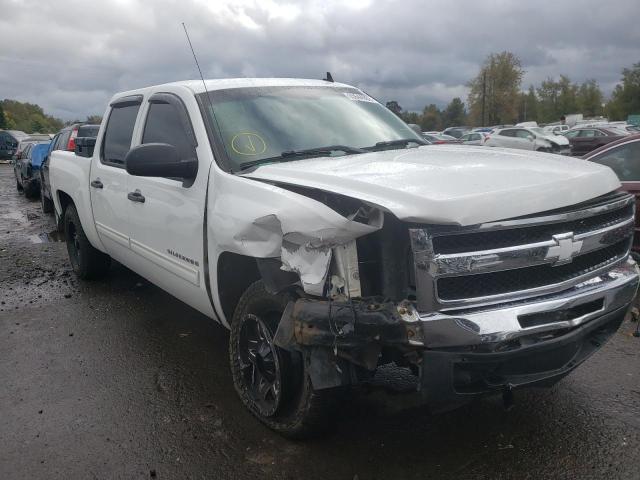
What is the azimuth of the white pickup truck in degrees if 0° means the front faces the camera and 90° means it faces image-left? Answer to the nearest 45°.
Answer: approximately 315°

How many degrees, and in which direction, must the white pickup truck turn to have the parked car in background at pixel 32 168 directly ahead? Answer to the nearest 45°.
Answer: approximately 180°

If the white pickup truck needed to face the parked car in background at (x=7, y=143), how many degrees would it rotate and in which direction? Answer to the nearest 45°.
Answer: approximately 180°

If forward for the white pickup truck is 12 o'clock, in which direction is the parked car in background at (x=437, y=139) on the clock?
The parked car in background is roughly at 8 o'clock from the white pickup truck.

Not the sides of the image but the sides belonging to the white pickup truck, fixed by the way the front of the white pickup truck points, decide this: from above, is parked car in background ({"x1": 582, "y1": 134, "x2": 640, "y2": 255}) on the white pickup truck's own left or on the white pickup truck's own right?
on the white pickup truck's own left

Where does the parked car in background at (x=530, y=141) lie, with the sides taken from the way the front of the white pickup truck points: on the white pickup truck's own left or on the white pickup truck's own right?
on the white pickup truck's own left
